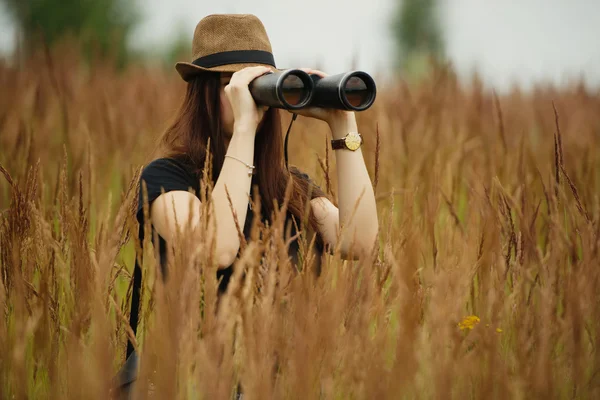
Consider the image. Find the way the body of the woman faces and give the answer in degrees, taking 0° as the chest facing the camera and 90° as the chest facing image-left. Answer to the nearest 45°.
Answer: approximately 315°

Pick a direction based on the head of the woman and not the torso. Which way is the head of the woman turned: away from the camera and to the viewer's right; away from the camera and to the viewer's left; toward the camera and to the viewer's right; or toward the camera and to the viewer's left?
toward the camera and to the viewer's right
